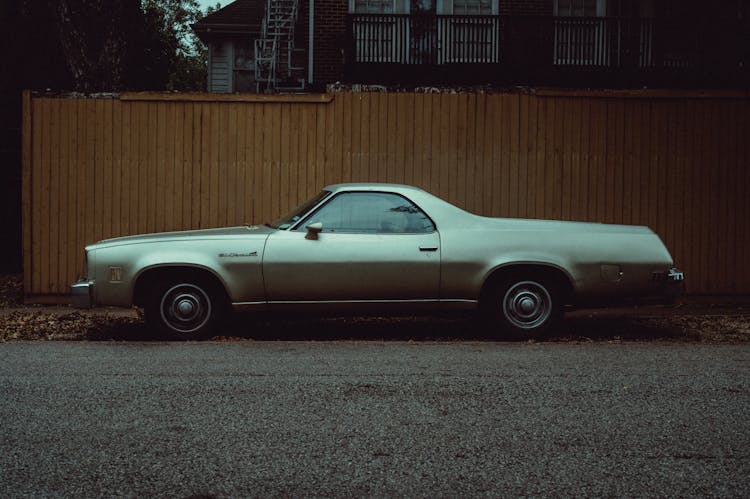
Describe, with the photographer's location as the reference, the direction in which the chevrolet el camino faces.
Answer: facing to the left of the viewer

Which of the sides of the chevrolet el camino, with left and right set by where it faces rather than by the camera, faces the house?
right

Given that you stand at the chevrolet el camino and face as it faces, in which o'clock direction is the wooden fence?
The wooden fence is roughly at 3 o'clock from the chevrolet el camino.
